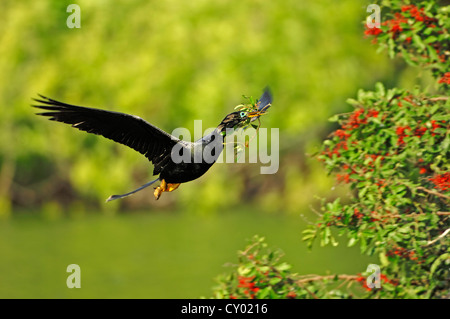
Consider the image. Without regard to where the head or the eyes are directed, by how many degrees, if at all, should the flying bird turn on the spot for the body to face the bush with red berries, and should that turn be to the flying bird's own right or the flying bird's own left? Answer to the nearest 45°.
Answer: approximately 45° to the flying bird's own left

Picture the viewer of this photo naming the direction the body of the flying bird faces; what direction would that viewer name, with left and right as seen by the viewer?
facing to the right of the viewer
